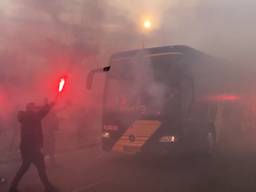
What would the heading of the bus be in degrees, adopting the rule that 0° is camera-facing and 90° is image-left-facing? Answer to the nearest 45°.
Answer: approximately 45°

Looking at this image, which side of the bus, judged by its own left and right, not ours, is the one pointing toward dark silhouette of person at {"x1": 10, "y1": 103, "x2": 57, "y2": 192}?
front
